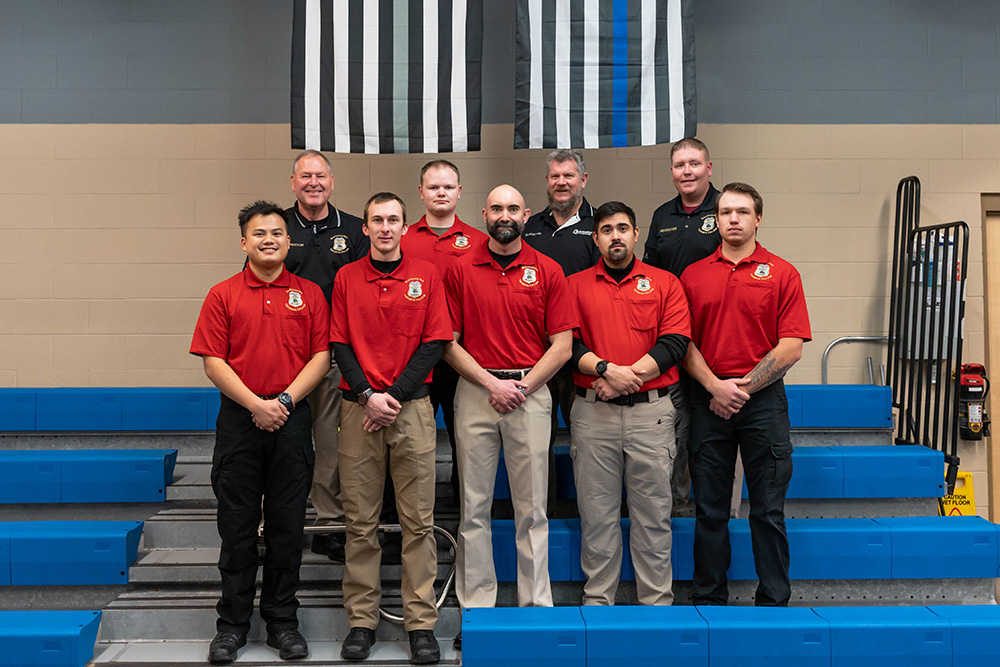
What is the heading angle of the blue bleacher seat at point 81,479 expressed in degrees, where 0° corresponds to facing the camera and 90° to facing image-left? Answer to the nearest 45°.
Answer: approximately 0°

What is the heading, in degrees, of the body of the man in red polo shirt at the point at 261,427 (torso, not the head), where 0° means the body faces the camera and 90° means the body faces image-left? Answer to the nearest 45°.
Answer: approximately 0°

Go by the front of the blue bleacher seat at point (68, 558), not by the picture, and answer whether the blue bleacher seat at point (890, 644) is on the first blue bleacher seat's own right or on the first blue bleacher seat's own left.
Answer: on the first blue bleacher seat's own left
